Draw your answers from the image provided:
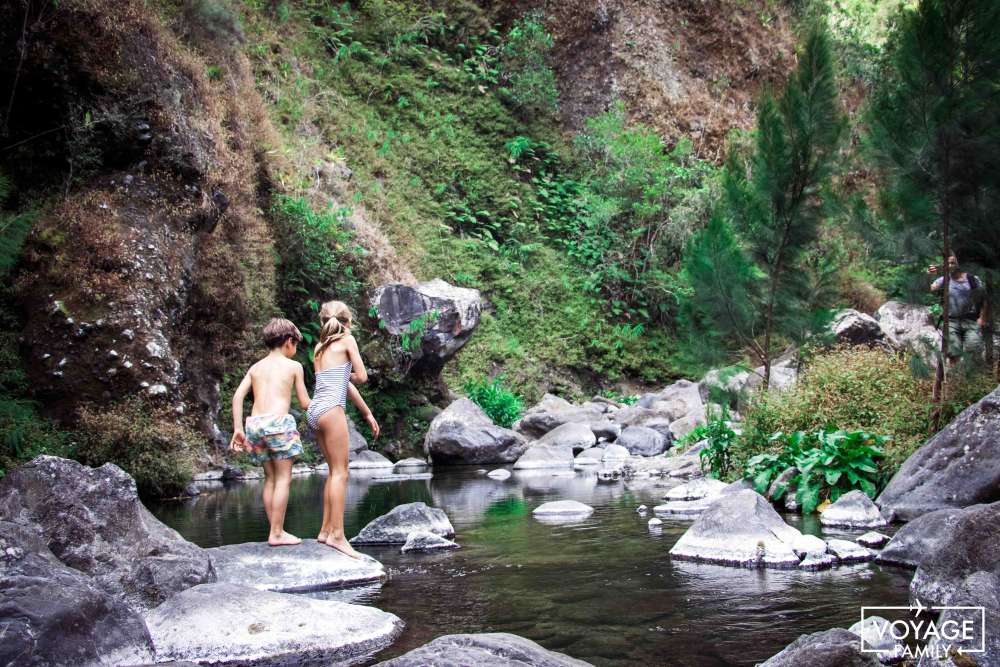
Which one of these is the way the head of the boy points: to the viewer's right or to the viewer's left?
to the viewer's right

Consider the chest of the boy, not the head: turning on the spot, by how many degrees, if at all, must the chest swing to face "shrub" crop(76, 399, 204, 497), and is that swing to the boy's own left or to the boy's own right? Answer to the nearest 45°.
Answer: approximately 45° to the boy's own left

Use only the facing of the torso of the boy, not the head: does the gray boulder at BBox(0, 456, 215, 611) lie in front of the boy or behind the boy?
behind

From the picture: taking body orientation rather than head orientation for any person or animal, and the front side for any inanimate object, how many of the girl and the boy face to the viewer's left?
0

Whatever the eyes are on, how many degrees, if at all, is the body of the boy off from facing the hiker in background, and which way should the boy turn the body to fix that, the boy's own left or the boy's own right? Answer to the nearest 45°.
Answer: approximately 45° to the boy's own right

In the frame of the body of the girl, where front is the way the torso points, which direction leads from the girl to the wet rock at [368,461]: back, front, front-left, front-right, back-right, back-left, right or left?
front-left

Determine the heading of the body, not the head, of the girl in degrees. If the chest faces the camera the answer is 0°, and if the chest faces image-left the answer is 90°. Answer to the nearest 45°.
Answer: approximately 225°

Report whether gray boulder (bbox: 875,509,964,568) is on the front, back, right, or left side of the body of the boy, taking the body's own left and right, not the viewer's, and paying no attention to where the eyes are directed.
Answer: right

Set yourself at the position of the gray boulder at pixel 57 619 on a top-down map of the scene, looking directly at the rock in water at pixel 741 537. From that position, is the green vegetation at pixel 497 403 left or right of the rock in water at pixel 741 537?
left

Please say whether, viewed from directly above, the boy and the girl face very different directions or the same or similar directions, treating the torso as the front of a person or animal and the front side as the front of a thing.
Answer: same or similar directions

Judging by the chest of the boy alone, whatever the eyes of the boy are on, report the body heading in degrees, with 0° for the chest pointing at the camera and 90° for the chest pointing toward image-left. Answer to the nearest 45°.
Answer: approximately 225°
